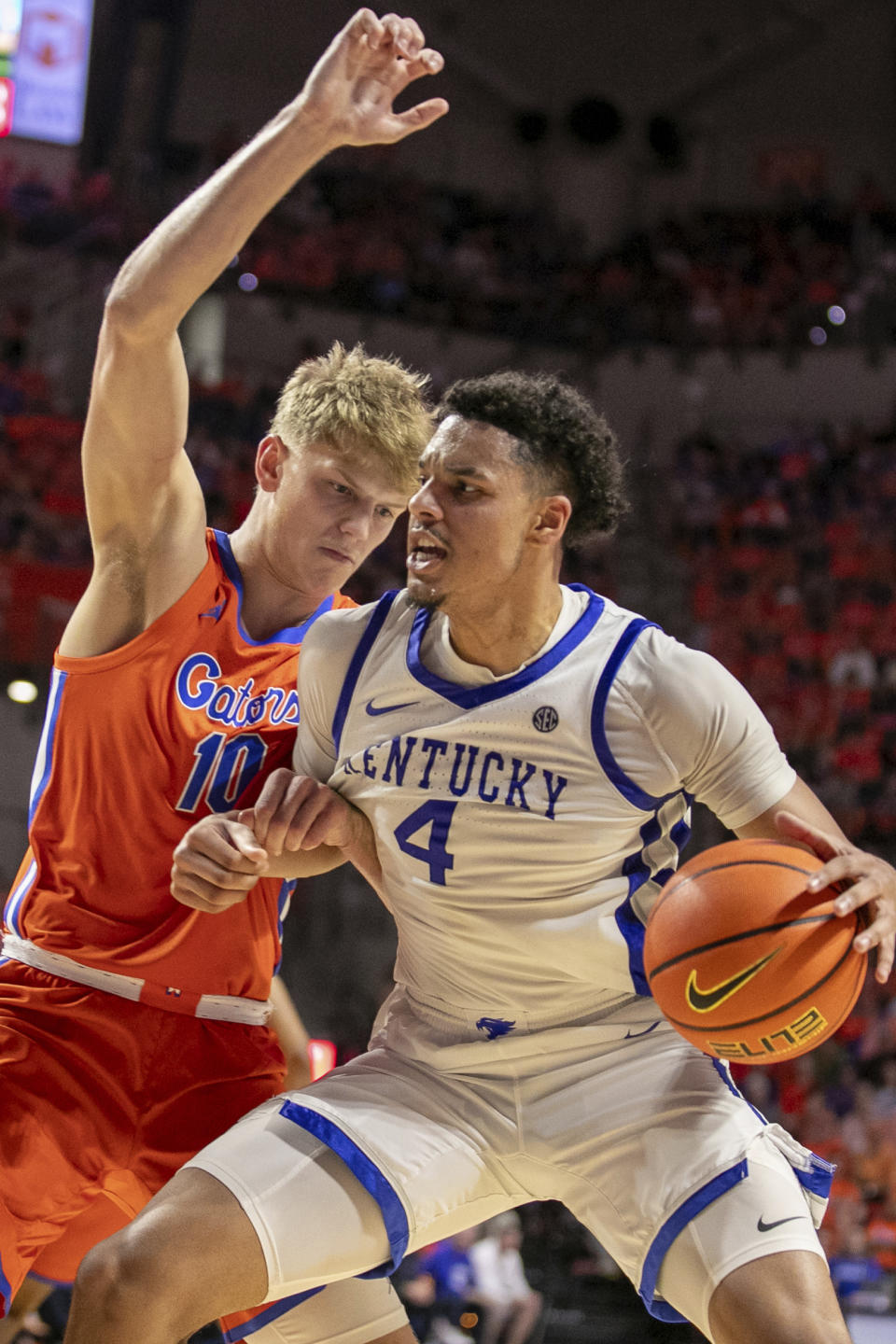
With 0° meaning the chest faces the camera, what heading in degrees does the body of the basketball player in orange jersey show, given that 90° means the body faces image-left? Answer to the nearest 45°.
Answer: approximately 315°

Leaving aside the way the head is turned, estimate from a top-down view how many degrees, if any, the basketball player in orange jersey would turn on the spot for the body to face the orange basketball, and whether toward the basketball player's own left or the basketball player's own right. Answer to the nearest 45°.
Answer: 0° — they already face it

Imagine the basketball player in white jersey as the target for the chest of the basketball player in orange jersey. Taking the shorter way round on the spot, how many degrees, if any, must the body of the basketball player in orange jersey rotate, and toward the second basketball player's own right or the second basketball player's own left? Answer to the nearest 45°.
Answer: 0° — they already face them
